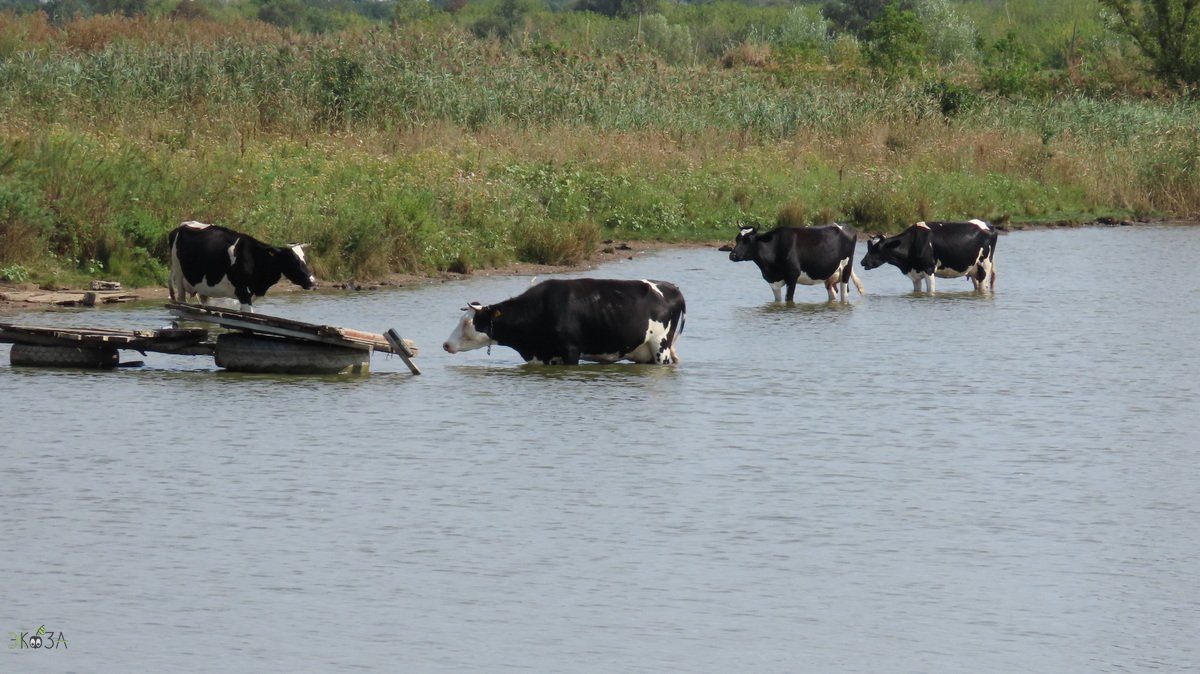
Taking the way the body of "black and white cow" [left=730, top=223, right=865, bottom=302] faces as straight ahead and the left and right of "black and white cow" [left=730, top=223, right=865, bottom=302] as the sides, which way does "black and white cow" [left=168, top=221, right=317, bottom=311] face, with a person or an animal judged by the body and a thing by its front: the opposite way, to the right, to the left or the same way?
the opposite way

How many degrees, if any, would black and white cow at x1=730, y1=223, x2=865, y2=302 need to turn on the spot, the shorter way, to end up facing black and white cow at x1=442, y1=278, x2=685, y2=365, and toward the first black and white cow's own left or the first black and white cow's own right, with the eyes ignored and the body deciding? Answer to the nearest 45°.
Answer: approximately 90° to the first black and white cow's own left

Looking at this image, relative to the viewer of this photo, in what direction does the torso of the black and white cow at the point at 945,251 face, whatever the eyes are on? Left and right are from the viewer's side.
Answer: facing to the left of the viewer

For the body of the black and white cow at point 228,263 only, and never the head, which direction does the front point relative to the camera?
to the viewer's right

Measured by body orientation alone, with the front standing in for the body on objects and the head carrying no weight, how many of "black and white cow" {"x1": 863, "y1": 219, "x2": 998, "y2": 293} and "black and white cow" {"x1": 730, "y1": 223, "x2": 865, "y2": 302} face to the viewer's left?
2

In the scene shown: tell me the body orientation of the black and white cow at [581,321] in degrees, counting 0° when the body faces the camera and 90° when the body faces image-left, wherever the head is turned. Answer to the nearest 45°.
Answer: approximately 90°

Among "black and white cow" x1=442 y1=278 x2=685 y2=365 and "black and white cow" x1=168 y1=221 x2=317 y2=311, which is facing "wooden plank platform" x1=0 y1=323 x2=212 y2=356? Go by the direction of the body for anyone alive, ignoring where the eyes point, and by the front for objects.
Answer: "black and white cow" x1=442 y1=278 x2=685 y2=365

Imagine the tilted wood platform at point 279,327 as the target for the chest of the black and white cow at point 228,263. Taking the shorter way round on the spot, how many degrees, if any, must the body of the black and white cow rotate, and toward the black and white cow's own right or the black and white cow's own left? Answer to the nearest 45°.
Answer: approximately 90° to the black and white cow's own right

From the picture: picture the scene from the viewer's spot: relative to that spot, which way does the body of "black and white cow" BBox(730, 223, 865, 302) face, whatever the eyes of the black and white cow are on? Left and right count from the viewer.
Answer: facing to the left of the viewer

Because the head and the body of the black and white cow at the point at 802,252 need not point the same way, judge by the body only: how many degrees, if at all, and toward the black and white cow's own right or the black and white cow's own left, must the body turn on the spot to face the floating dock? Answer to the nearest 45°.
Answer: approximately 45° to the black and white cow's own left

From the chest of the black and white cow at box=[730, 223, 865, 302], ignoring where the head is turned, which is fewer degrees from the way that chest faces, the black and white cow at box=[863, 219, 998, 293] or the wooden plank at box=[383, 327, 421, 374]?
the wooden plank

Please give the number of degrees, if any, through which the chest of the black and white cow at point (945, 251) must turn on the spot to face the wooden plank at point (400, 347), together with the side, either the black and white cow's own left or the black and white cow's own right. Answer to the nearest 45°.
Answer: approximately 45° to the black and white cow's own left

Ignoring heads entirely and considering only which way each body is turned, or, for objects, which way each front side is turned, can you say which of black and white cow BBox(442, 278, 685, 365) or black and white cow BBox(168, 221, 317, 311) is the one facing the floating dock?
black and white cow BBox(442, 278, 685, 365)

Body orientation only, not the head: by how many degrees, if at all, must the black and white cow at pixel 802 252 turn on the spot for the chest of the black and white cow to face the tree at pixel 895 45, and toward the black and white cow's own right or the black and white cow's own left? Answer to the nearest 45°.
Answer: approximately 90° to the black and white cow's own right

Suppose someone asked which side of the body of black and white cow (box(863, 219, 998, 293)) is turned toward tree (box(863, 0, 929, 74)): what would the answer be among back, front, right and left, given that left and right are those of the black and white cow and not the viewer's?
right

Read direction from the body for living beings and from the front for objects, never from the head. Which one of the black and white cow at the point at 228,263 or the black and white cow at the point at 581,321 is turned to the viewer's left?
the black and white cow at the point at 581,321

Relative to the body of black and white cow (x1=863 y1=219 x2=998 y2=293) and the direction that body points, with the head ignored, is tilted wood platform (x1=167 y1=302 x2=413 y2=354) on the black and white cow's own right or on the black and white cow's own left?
on the black and white cow's own left
